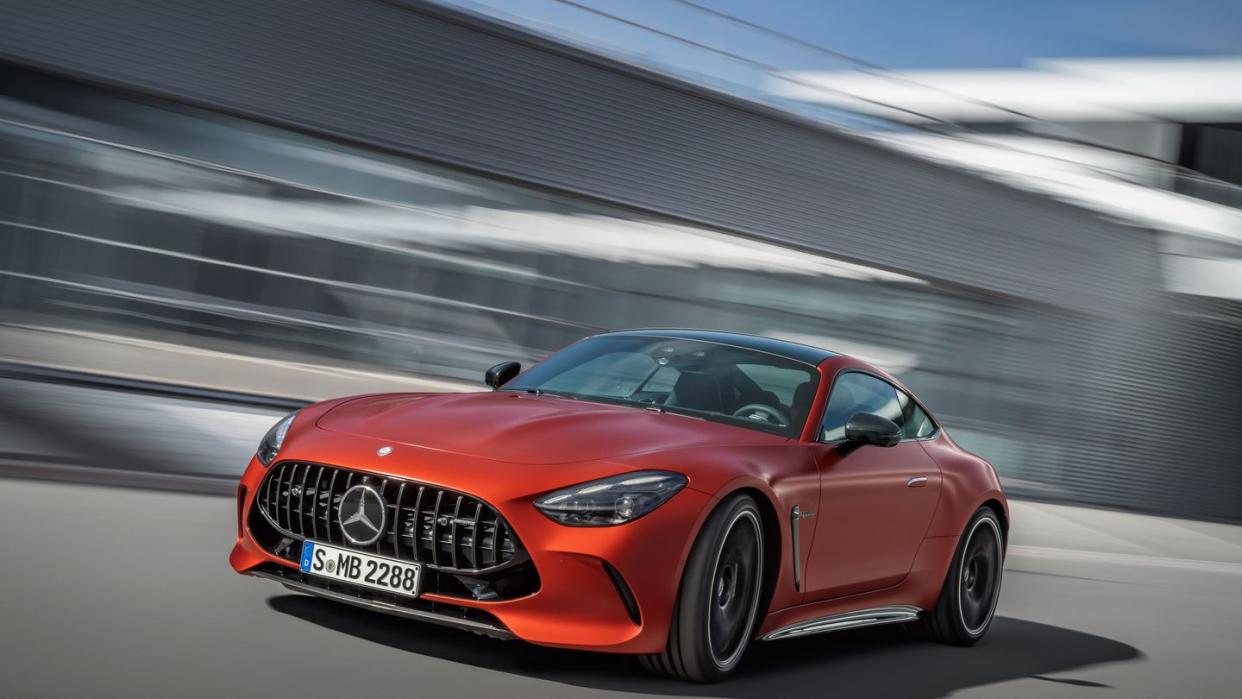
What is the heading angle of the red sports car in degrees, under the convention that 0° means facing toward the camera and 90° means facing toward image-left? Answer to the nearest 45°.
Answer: approximately 45°
